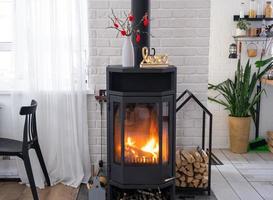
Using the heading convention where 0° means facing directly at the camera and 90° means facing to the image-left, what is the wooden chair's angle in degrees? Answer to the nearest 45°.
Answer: approximately 90°

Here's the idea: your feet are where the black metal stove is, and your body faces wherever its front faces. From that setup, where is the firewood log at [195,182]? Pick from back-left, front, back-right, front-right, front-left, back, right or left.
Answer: back-left

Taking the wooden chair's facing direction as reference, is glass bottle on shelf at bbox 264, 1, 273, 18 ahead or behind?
behind

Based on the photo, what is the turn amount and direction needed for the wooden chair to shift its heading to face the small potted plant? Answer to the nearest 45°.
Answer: approximately 180°

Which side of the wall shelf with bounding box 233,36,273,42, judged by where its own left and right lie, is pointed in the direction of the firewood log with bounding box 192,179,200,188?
front

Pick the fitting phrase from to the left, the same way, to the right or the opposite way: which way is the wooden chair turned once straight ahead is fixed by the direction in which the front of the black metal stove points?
to the right

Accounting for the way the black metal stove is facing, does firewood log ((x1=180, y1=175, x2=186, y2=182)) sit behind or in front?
behind

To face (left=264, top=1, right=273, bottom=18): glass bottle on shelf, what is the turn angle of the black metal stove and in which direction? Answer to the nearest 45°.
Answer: approximately 135° to its left

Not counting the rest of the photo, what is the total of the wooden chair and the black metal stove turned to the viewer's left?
1

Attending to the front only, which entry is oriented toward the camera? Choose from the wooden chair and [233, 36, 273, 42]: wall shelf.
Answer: the wall shelf

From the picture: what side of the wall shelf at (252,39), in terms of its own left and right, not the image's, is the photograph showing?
front
